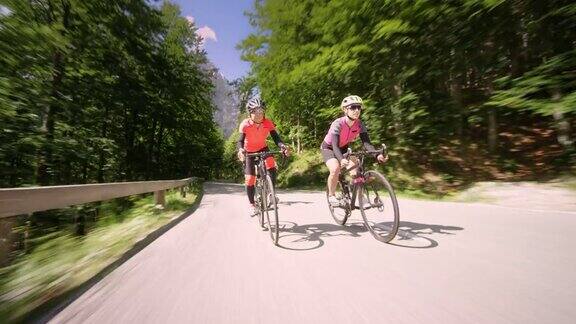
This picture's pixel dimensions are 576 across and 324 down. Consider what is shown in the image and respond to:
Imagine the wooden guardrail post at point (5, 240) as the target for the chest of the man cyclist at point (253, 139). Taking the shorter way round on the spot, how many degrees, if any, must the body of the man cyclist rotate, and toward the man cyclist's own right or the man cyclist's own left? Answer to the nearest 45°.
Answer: approximately 45° to the man cyclist's own right

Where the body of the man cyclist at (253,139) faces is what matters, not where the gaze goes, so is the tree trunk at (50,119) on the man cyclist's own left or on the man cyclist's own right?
on the man cyclist's own right

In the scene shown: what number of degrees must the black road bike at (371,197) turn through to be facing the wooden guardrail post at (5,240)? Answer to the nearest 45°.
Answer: approximately 90° to its right

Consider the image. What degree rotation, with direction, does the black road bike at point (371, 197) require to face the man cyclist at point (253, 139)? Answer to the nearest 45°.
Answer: approximately 135° to its right

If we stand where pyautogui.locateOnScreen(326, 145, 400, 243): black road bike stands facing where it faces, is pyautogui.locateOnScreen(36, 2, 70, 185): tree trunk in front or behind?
behind
